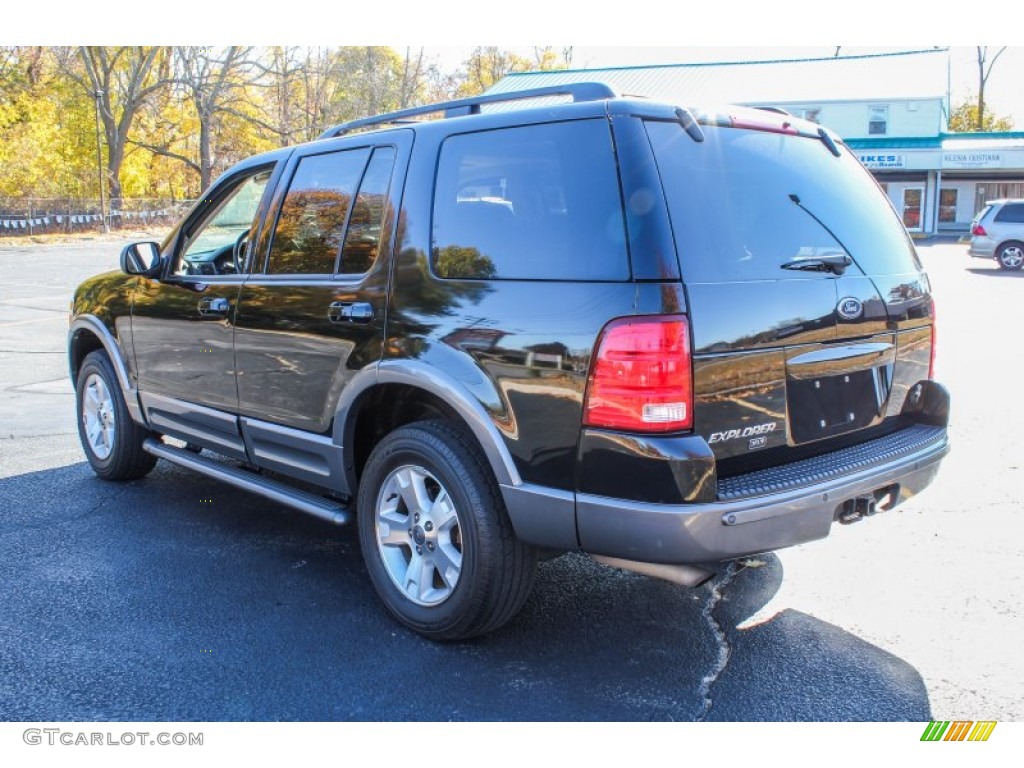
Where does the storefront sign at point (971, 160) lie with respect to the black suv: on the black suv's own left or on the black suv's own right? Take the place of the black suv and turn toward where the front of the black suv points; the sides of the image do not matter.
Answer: on the black suv's own right

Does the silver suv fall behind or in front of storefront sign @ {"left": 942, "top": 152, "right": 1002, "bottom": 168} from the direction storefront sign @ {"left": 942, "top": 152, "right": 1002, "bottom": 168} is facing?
in front

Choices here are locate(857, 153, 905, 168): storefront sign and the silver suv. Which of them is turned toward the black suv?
the storefront sign

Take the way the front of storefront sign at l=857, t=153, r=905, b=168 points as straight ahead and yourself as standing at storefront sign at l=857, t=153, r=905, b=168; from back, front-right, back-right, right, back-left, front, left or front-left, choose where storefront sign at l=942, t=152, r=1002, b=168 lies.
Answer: left

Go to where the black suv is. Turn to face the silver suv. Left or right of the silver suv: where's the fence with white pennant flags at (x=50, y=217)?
left

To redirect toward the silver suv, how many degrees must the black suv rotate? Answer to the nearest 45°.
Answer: approximately 90° to its right

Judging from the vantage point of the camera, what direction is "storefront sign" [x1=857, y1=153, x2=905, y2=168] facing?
facing the viewer

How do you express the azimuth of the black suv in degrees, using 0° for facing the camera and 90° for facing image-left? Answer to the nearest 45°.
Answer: approximately 135°

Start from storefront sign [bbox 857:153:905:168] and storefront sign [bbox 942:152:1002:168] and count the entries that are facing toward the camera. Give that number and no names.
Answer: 2

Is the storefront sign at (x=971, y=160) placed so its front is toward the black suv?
yes

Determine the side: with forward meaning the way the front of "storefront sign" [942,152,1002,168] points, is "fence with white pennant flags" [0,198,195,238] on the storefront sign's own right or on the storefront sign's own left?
on the storefront sign's own right

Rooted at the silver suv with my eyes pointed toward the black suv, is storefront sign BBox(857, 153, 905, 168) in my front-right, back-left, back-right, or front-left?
back-right

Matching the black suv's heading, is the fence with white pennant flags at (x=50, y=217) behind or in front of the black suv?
in front

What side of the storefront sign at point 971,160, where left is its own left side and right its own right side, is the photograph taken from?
front
